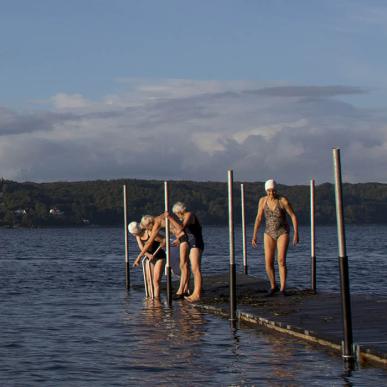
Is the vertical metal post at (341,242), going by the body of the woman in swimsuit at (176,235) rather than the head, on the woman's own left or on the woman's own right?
on the woman's own left

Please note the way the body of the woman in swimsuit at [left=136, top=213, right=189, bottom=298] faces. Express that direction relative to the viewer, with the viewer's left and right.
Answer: facing to the left of the viewer

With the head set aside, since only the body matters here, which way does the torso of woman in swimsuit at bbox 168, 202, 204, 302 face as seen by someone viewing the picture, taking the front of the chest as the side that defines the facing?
to the viewer's left

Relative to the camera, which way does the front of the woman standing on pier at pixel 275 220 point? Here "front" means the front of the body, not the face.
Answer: toward the camera

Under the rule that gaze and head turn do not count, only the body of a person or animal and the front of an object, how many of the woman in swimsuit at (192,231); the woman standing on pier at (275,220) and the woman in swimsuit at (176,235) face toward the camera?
1

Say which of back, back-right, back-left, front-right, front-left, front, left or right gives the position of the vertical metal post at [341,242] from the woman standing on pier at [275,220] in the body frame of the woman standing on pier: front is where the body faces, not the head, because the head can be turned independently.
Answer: front

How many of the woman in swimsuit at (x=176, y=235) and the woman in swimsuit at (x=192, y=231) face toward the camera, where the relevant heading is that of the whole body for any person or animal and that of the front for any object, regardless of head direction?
0

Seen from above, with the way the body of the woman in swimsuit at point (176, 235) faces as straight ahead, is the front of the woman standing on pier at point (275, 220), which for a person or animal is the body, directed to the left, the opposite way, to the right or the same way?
to the left
